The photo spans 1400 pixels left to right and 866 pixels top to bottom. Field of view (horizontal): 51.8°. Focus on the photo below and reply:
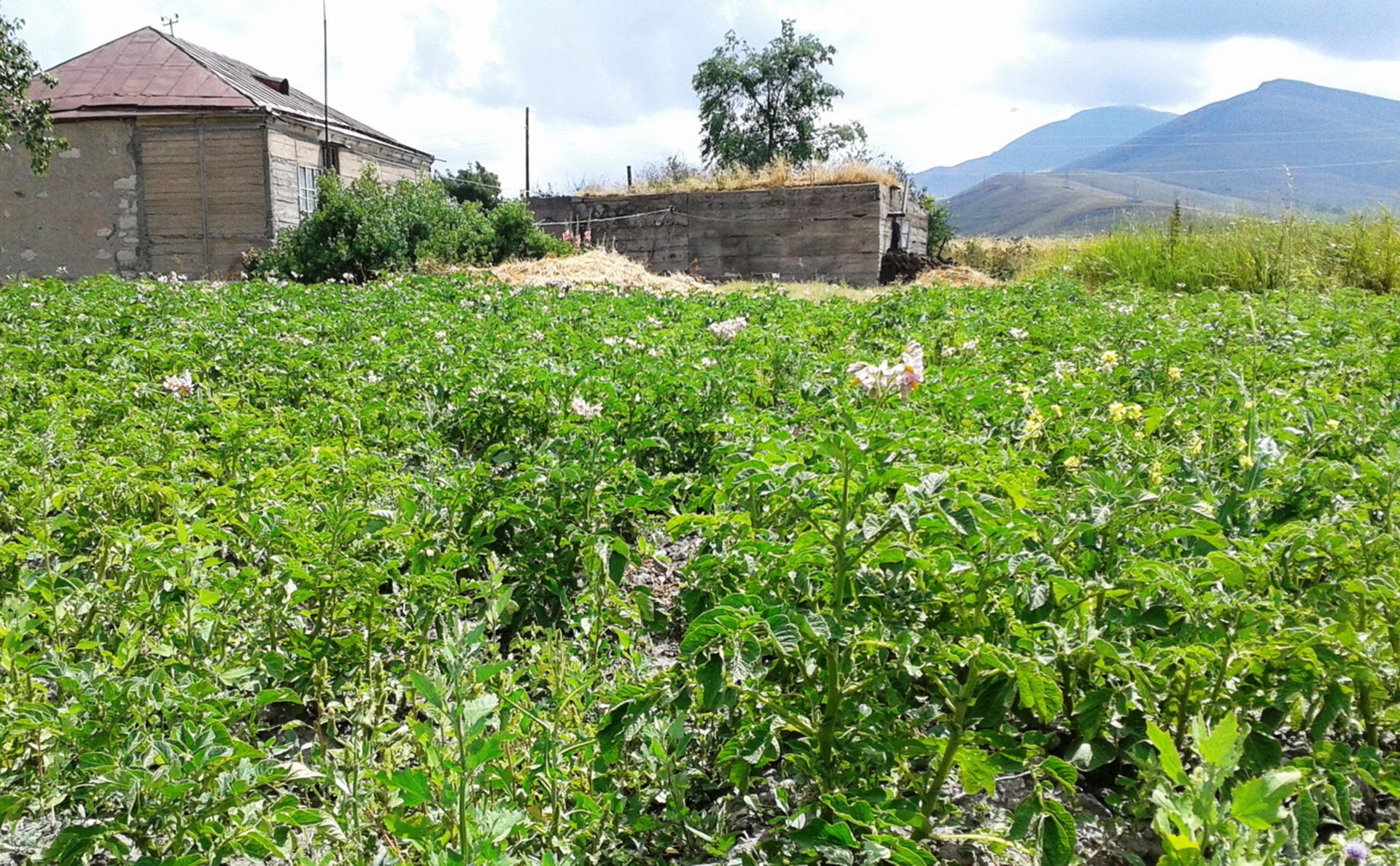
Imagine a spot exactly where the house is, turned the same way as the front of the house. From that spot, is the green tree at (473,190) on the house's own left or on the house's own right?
on the house's own left

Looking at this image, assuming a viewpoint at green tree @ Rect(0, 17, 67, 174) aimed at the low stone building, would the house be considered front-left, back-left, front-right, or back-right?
front-left

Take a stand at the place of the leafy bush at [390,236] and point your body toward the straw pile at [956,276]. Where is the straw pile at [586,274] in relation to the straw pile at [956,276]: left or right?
right

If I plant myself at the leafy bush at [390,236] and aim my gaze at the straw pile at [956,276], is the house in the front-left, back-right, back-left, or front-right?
back-left
